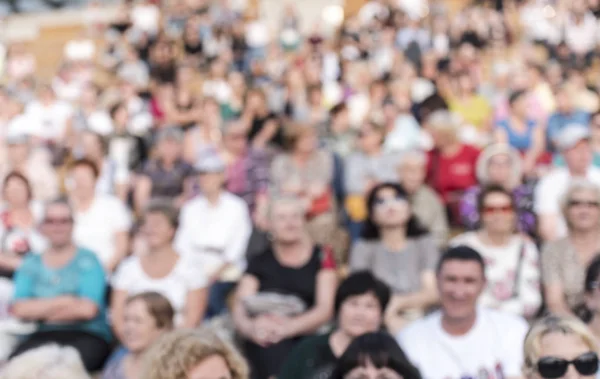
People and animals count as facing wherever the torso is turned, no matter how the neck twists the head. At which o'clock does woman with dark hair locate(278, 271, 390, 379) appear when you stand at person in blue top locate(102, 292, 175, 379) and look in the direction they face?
The woman with dark hair is roughly at 8 o'clock from the person in blue top.

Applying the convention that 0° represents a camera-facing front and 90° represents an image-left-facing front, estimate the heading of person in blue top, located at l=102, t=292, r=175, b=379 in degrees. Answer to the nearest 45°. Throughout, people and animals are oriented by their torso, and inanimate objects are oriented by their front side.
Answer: approximately 45°

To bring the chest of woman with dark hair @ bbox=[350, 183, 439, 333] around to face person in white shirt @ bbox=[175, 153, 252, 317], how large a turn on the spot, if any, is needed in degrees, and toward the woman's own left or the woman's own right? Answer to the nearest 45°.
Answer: approximately 135° to the woman's own right

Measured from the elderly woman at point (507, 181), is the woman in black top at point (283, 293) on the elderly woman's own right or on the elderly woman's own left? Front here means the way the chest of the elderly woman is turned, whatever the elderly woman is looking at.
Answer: on the elderly woman's own right

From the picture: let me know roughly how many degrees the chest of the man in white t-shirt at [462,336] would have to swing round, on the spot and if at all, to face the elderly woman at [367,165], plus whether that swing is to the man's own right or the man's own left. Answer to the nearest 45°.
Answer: approximately 180°

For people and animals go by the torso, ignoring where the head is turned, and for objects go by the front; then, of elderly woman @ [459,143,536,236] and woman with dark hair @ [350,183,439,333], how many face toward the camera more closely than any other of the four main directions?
2

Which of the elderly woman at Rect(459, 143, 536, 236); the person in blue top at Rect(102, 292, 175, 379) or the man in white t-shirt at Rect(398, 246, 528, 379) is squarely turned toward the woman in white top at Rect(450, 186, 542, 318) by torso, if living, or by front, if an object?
the elderly woman

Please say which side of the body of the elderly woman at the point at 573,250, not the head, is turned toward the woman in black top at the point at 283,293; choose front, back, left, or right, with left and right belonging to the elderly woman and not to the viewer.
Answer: right
